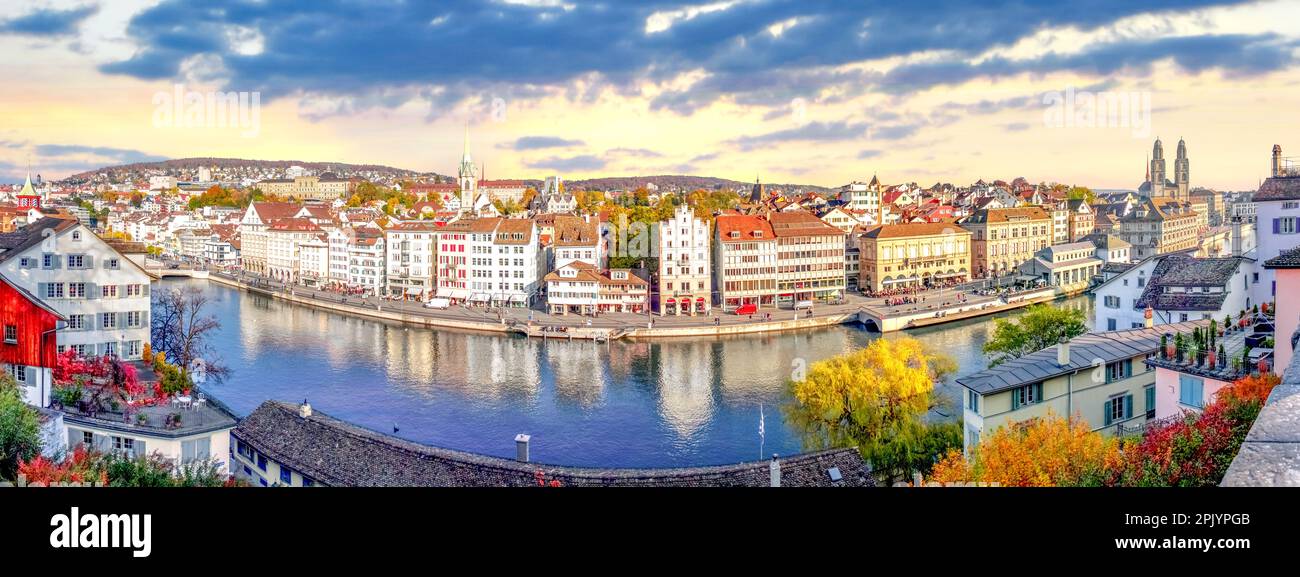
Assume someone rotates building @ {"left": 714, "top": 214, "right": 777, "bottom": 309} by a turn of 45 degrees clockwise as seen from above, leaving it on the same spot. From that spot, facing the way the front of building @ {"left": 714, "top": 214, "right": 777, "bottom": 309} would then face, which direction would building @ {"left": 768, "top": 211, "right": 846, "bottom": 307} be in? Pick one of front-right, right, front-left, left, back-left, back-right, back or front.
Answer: back

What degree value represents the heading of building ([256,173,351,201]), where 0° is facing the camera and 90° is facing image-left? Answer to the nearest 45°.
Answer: approximately 0°

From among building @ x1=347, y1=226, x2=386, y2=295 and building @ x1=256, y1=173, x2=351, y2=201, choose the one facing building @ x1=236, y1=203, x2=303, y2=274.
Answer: building @ x1=256, y1=173, x2=351, y2=201

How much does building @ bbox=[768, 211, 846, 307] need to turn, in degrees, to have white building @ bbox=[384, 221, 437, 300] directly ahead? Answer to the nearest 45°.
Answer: approximately 90° to its right

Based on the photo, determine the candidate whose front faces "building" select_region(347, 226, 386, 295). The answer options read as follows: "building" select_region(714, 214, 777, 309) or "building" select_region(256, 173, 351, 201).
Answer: "building" select_region(256, 173, 351, 201)
